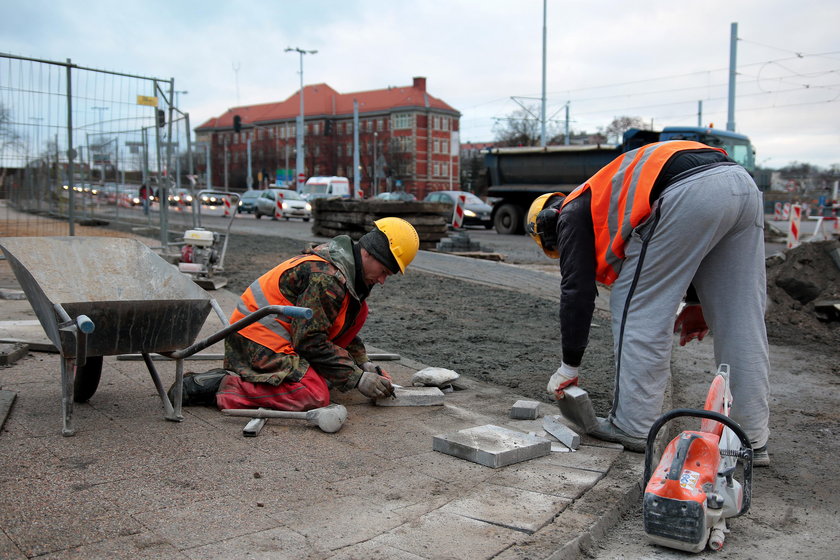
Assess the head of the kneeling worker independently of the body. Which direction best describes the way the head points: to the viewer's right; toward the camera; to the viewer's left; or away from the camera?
to the viewer's right

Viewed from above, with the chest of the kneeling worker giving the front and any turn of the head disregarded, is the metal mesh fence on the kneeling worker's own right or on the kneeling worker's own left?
on the kneeling worker's own left

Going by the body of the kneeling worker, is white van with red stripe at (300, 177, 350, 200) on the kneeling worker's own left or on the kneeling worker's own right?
on the kneeling worker's own left

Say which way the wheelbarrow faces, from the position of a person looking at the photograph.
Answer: facing away from the viewer and to the left of the viewer

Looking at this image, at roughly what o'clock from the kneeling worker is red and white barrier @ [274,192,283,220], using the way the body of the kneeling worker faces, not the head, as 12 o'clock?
The red and white barrier is roughly at 9 o'clock from the kneeling worker.

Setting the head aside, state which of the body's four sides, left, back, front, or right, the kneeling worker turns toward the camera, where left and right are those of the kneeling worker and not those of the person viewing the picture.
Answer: right

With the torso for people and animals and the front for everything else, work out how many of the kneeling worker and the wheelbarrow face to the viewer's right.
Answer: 1

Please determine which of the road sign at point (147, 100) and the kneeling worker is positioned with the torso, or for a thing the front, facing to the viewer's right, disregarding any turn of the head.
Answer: the kneeling worker

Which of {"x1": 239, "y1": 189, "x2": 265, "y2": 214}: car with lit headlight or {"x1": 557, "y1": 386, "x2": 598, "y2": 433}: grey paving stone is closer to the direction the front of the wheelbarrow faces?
the car with lit headlight

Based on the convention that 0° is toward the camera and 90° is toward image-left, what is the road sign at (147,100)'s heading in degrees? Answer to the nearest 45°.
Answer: approximately 0°

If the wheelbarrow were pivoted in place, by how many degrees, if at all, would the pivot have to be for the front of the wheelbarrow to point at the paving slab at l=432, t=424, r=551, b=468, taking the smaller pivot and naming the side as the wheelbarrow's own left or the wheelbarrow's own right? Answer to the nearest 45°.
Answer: approximately 180°

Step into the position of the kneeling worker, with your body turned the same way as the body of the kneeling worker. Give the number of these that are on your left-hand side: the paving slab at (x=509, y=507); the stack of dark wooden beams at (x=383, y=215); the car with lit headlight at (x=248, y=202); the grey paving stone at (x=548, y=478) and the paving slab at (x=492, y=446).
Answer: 2

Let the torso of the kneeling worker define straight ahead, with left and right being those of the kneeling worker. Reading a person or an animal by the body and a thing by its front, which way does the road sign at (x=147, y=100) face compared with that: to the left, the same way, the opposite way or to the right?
to the right
